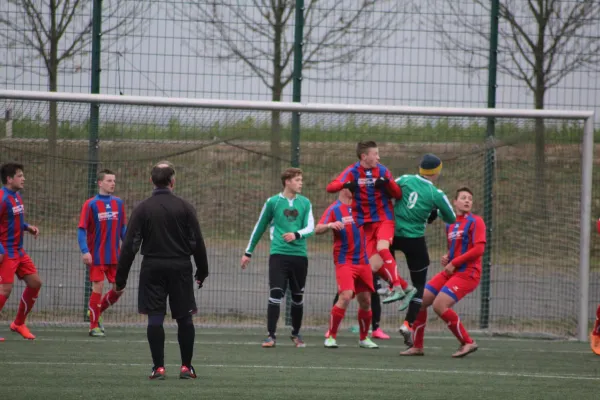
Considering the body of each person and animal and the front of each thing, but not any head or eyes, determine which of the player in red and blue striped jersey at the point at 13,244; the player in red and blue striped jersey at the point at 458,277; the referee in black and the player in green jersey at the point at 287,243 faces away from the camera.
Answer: the referee in black

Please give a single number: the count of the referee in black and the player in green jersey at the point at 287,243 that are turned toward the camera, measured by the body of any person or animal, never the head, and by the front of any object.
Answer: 1

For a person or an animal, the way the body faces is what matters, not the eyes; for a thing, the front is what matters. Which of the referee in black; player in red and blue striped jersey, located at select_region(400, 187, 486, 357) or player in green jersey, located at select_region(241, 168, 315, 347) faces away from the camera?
the referee in black

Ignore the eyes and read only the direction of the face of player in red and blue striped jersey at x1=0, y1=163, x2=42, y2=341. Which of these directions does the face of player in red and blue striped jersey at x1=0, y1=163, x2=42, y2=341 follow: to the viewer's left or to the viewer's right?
to the viewer's right

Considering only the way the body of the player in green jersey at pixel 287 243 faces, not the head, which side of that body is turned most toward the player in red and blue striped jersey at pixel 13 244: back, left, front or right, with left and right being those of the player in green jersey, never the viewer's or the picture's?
right

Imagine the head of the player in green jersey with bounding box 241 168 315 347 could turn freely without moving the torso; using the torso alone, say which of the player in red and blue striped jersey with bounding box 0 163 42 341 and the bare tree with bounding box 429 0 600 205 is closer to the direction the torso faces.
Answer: the player in red and blue striped jersey

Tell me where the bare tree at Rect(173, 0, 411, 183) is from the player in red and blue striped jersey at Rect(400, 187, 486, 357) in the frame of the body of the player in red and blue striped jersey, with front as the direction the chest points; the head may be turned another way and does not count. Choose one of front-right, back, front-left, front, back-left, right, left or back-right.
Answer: right

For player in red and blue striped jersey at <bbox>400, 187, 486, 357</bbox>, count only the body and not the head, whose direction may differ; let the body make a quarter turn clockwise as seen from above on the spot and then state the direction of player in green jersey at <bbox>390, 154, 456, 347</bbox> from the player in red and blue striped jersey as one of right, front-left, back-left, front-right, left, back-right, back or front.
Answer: front

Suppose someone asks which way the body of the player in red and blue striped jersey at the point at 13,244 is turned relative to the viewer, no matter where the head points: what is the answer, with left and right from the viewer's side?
facing the viewer and to the right of the viewer

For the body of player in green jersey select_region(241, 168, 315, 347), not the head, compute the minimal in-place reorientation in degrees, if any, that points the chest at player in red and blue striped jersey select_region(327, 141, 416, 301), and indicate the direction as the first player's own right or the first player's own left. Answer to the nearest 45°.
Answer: approximately 45° to the first player's own left

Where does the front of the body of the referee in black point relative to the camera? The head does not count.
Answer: away from the camera

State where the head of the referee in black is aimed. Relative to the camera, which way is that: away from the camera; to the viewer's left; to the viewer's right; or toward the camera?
away from the camera

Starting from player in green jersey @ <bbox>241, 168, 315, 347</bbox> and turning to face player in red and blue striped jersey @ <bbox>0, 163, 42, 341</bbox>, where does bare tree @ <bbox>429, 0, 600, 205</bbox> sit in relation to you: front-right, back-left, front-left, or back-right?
back-right

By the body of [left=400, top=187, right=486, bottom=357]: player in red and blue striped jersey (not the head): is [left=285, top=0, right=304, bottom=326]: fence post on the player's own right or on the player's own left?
on the player's own right

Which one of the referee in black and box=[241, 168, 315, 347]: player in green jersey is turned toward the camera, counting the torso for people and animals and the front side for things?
the player in green jersey

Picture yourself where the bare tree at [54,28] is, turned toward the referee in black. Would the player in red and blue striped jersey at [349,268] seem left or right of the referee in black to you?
left

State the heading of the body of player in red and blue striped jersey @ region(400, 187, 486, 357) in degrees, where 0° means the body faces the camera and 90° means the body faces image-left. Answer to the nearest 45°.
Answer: approximately 45°

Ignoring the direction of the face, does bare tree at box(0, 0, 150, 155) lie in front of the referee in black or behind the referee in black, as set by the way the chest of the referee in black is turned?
in front

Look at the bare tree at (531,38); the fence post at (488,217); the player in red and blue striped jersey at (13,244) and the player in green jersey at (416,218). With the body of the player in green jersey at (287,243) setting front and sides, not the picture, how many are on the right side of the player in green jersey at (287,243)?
1

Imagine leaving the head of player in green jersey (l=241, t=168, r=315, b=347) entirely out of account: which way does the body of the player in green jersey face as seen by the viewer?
toward the camera
